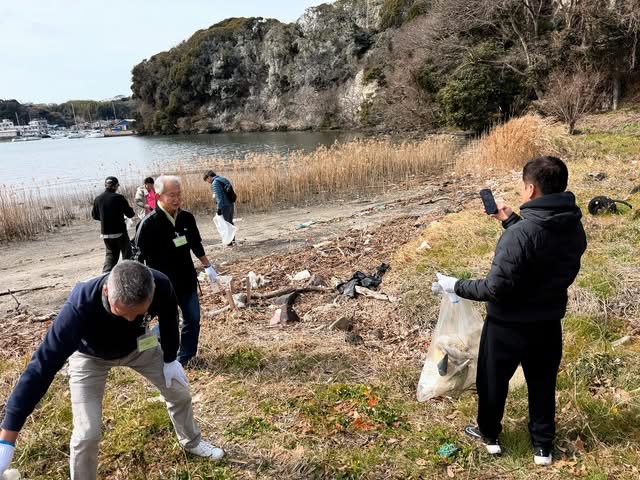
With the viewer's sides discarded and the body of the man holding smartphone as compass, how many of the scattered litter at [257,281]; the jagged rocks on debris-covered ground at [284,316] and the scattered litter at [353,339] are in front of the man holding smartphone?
3

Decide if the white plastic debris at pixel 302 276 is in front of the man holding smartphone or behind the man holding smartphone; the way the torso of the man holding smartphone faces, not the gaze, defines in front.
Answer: in front

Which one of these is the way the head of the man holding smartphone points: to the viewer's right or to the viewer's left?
to the viewer's left

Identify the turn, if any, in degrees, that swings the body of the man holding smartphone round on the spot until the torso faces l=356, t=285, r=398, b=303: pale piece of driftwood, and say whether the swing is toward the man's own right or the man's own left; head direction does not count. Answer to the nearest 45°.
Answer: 0° — they already face it

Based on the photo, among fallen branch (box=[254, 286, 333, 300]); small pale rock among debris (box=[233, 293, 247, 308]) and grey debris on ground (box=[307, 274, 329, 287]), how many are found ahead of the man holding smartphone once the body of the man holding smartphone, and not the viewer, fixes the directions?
3

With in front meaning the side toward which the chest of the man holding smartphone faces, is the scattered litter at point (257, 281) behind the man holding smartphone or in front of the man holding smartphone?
in front

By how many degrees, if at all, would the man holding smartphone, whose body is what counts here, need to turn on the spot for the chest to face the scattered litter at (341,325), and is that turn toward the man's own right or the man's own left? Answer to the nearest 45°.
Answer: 0° — they already face it

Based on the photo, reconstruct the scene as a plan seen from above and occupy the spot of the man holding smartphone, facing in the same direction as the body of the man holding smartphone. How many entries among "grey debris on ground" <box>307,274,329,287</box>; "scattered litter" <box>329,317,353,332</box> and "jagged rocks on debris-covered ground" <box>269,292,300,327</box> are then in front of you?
3

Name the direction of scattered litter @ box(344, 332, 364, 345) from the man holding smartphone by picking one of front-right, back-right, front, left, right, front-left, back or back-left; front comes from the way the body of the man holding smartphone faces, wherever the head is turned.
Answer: front

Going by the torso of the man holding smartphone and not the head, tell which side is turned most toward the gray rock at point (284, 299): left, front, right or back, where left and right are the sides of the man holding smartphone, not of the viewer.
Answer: front

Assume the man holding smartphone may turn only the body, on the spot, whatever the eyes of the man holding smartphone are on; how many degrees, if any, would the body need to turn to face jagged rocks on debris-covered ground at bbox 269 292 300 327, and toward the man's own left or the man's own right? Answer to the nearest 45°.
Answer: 0° — they already face it

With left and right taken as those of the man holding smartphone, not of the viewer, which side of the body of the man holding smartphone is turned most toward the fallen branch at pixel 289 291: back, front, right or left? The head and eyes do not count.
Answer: front

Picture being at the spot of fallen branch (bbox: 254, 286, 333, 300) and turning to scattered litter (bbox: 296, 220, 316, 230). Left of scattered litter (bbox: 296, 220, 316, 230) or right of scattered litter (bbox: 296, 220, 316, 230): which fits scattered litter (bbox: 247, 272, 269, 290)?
left

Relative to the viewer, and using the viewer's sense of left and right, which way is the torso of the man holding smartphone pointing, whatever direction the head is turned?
facing away from the viewer and to the left of the viewer
